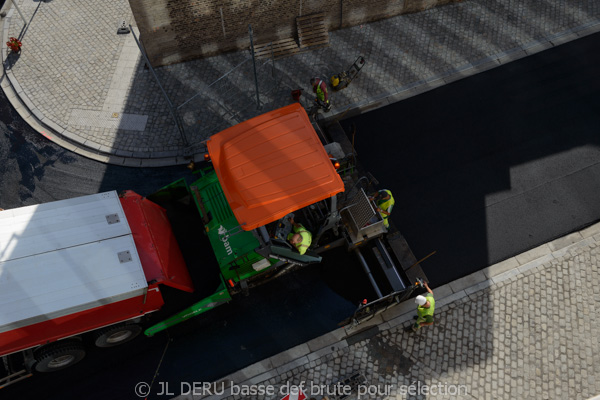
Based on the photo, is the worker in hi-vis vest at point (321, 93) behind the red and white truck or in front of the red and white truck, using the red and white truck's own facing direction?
behind

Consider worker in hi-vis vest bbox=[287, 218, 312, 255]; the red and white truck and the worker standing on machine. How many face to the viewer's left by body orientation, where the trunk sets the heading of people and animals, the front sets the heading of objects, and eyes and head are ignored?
3

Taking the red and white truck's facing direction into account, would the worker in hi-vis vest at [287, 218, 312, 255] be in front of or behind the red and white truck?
behind

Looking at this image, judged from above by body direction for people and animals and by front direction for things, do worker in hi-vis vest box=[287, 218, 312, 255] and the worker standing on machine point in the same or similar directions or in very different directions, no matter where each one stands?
same or similar directions

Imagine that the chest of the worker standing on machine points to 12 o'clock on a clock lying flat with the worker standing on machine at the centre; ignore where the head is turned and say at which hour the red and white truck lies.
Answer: The red and white truck is roughly at 11 o'clock from the worker standing on machine.

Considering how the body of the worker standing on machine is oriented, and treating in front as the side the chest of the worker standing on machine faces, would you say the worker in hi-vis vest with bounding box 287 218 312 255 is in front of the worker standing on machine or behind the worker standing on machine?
in front

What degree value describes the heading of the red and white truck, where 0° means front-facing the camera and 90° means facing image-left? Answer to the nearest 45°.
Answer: approximately 90°

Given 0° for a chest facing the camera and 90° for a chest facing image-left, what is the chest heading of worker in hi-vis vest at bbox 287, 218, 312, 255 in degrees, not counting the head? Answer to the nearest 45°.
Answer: approximately 90°

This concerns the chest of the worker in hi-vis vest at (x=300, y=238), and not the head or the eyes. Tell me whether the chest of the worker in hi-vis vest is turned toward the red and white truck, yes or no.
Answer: yes

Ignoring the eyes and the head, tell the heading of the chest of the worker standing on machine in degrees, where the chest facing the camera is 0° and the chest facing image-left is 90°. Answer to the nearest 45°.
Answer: approximately 90°
